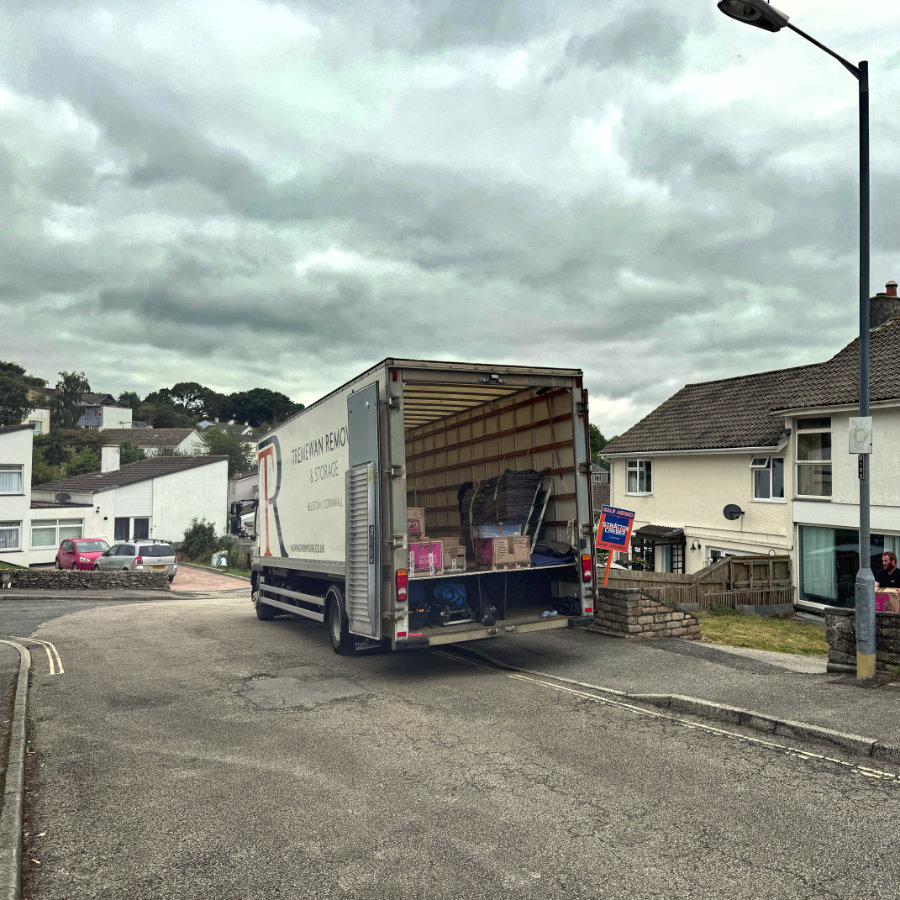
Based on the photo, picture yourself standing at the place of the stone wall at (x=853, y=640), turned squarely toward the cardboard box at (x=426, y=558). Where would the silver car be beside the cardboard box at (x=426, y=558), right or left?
right

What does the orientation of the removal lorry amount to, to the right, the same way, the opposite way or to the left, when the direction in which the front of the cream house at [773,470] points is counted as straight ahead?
to the right

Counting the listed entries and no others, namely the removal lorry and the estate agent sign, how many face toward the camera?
1

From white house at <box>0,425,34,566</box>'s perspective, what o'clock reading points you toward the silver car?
The silver car is roughly at 11 o'clock from the white house.

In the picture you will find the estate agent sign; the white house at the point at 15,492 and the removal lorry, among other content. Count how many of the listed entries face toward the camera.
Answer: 2

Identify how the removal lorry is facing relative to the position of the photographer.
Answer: facing away from the viewer and to the left of the viewer

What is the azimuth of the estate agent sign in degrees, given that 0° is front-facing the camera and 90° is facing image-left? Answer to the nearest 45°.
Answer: approximately 0°

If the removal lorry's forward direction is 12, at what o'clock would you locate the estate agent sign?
The estate agent sign is roughly at 3 o'clock from the removal lorry.

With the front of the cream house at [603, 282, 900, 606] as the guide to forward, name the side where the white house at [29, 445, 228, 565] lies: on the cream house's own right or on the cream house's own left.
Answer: on the cream house's own right

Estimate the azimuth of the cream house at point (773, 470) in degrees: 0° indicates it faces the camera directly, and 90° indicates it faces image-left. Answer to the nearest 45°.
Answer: approximately 45°
